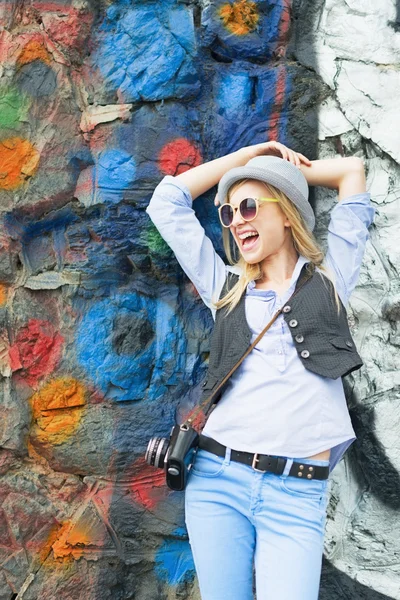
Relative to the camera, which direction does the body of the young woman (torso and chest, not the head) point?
toward the camera

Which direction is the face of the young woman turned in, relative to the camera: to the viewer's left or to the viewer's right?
to the viewer's left
